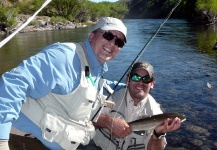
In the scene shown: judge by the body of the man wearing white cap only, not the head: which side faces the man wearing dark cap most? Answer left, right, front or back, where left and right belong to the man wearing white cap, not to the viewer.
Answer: left

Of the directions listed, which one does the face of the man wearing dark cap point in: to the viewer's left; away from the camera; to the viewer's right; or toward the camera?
toward the camera

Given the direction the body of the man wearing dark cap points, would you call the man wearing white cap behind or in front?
in front

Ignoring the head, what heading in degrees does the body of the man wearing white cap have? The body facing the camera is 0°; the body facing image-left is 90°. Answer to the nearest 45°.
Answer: approximately 315°

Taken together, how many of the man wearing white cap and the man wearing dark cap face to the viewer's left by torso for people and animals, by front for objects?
0

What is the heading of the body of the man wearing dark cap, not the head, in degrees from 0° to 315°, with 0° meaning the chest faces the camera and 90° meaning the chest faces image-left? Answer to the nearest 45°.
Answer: approximately 0°
